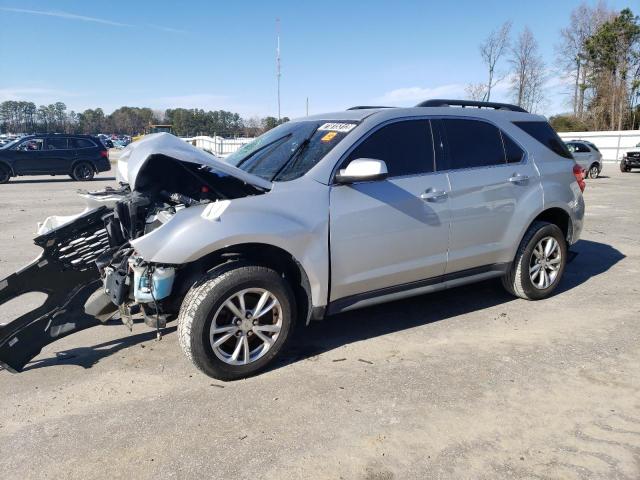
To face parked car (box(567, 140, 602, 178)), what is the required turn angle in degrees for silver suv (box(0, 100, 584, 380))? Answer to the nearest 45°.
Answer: approximately 180°

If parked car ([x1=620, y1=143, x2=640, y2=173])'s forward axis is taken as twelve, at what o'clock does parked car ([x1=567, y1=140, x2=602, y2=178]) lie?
parked car ([x1=567, y1=140, x2=602, y2=178]) is roughly at 11 o'clock from parked car ([x1=620, y1=143, x2=640, y2=173]).

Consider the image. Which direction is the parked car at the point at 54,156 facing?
to the viewer's left

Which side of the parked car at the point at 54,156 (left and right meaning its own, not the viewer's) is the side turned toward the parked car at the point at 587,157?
back

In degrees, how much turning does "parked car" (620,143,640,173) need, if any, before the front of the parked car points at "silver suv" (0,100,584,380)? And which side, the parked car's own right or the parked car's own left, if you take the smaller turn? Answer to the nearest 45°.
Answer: approximately 45° to the parked car's own left

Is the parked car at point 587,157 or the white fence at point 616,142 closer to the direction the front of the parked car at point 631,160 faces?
the parked car

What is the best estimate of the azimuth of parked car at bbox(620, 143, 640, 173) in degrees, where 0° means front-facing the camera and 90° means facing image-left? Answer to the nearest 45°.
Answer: approximately 45°

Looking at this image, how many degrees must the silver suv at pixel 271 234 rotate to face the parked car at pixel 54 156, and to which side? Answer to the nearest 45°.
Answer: approximately 90° to its right

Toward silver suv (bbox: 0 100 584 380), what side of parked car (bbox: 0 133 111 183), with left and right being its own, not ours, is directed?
left

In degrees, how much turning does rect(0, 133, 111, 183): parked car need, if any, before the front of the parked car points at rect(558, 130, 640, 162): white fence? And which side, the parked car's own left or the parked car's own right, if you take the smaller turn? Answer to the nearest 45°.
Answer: approximately 180°
